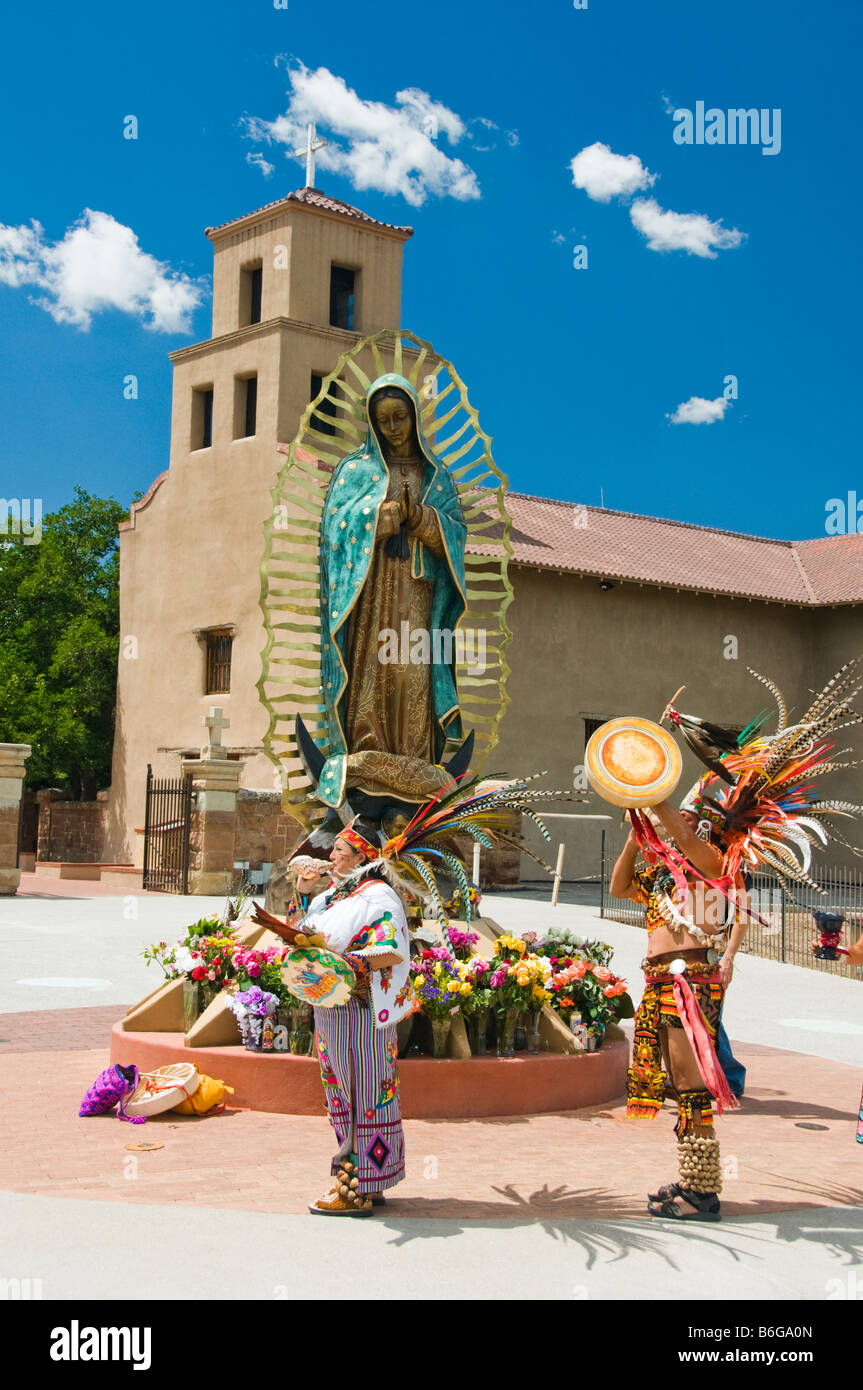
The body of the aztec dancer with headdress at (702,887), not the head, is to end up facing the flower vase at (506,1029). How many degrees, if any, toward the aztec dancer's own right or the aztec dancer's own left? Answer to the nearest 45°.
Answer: approximately 45° to the aztec dancer's own right

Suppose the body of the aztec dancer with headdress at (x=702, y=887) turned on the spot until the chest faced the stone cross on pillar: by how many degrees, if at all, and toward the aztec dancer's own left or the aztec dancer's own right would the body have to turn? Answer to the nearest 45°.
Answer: approximately 45° to the aztec dancer's own right

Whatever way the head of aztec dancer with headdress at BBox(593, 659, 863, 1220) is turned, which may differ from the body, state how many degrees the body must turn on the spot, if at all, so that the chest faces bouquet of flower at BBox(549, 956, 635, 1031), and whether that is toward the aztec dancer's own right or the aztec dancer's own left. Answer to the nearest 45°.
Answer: approximately 90° to the aztec dancer's own right

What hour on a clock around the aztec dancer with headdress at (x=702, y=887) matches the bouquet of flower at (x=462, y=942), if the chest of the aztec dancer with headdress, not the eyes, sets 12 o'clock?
The bouquet of flower is roughly at 2 o'clock from the aztec dancer with headdress.

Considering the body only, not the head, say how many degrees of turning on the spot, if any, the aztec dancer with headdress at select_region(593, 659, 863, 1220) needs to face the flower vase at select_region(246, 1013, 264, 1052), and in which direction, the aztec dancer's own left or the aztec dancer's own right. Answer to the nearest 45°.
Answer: approximately 45° to the aztec dancer's own right

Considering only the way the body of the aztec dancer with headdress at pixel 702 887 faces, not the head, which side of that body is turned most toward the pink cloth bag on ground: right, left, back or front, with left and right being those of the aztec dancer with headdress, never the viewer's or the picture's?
front

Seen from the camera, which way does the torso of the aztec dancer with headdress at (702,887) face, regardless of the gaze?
to the viewer's left

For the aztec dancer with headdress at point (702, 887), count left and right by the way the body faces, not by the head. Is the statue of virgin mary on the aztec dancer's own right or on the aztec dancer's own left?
on the aztec dancer's own right

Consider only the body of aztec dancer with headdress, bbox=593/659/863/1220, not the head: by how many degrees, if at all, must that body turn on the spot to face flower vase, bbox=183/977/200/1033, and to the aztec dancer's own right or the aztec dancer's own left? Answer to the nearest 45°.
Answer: approximately 45° to the aztec dancer's own right

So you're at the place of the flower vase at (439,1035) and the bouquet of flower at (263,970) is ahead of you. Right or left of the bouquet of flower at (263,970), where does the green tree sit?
right

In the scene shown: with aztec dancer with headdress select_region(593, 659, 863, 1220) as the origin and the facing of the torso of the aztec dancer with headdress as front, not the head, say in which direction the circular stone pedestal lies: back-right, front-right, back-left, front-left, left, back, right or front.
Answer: front-right
